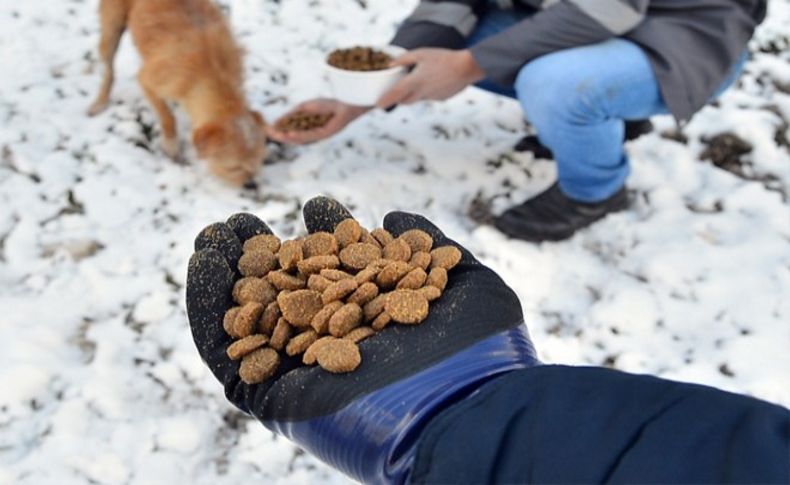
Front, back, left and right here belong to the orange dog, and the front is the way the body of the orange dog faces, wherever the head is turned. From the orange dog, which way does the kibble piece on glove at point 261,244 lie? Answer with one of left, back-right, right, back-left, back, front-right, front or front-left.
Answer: front-right

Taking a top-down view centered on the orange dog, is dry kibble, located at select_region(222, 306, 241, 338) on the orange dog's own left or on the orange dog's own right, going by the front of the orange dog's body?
on the orange dog's own right

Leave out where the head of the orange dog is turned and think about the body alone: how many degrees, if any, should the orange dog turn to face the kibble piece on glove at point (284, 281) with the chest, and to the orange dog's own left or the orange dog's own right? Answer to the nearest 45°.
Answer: approximately 45° to the orange dog's own right

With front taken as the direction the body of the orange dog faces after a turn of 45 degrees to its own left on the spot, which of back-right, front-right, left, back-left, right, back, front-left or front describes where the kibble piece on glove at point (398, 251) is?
right

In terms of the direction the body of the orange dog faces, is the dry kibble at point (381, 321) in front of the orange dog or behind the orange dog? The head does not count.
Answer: in front

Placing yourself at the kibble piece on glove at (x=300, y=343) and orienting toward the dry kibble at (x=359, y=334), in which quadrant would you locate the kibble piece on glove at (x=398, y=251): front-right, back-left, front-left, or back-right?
front-left

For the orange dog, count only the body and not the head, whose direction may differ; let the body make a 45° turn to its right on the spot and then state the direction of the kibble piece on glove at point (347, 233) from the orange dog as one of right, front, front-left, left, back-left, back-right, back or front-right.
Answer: front

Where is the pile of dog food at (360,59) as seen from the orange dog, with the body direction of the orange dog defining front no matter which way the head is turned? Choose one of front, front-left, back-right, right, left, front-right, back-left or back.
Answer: front

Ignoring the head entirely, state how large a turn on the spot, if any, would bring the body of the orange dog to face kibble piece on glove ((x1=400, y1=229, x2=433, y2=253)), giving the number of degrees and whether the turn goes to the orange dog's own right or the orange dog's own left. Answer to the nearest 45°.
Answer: approximately 45° to the orange dog's own right

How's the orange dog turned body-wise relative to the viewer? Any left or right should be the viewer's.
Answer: facing the viewer and to the right of the viewer

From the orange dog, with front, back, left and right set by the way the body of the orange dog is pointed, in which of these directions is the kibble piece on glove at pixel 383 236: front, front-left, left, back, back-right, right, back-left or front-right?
front-right
